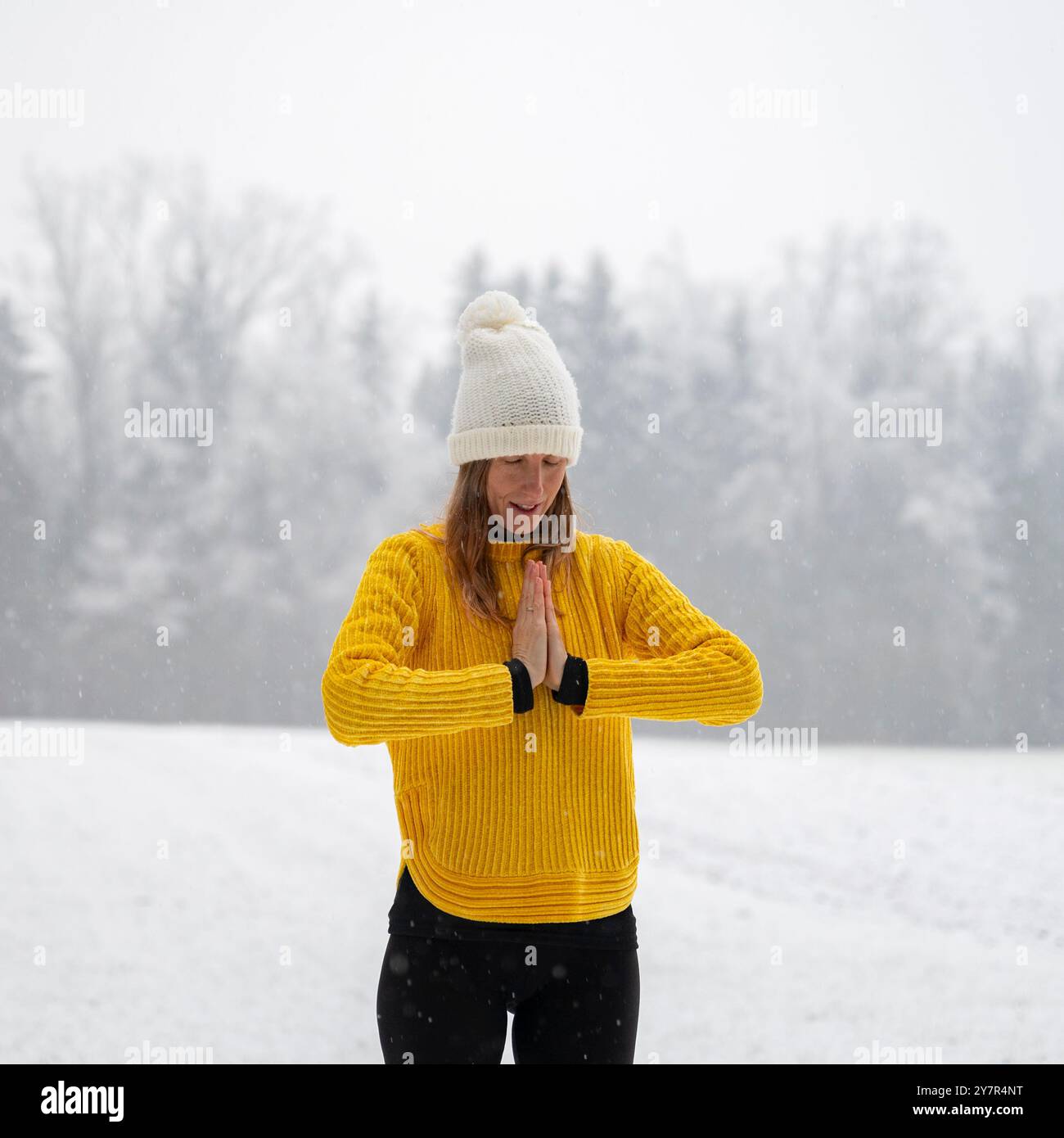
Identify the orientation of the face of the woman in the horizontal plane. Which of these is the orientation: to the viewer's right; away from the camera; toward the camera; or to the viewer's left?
toward the camera

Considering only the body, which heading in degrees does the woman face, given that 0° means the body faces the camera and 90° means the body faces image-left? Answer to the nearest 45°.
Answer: approximately 0°
